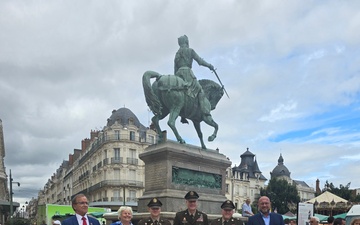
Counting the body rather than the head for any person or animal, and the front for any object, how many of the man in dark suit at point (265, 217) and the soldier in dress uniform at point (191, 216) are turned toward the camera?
2

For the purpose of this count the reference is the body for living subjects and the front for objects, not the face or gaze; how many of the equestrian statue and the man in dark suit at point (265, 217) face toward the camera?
1

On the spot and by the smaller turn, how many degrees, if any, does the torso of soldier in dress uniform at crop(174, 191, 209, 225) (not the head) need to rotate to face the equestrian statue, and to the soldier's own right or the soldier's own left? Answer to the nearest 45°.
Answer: approximately 180°

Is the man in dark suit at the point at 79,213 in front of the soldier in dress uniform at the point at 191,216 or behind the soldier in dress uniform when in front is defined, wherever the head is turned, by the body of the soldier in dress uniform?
in front

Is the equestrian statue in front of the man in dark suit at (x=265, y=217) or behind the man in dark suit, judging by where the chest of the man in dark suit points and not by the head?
behind

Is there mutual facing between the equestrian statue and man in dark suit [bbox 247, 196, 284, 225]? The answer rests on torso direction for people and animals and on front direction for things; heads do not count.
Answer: no

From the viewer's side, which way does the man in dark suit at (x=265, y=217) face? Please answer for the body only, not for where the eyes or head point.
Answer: toward the camera

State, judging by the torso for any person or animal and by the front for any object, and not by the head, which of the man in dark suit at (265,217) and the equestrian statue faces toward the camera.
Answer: the man in dark suit

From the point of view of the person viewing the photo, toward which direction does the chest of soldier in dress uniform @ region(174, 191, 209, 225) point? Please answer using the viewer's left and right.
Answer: facing the viewer

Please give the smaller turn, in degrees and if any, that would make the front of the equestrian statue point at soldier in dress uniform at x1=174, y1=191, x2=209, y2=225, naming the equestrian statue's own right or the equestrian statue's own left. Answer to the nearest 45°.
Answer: approximately 135° to the equestrian statue's own right

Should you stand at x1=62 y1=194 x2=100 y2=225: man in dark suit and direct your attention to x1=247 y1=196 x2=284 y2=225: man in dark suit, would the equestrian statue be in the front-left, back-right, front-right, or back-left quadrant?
front-left

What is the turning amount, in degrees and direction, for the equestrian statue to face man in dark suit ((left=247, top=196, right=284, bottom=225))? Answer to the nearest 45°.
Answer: approximately 135° to its right

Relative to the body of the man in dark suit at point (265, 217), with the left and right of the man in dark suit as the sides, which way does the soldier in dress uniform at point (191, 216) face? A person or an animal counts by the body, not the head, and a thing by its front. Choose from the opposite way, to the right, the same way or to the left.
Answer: the same way

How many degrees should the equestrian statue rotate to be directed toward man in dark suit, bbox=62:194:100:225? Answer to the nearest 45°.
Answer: approximately 135° to its right

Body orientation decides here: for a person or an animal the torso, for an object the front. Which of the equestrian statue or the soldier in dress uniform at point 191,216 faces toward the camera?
the soldier in dress uniform

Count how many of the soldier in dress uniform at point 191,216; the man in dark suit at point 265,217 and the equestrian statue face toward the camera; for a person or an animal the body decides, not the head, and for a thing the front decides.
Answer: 2

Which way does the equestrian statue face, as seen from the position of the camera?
facing away from the viewer and to the right of the viewer
